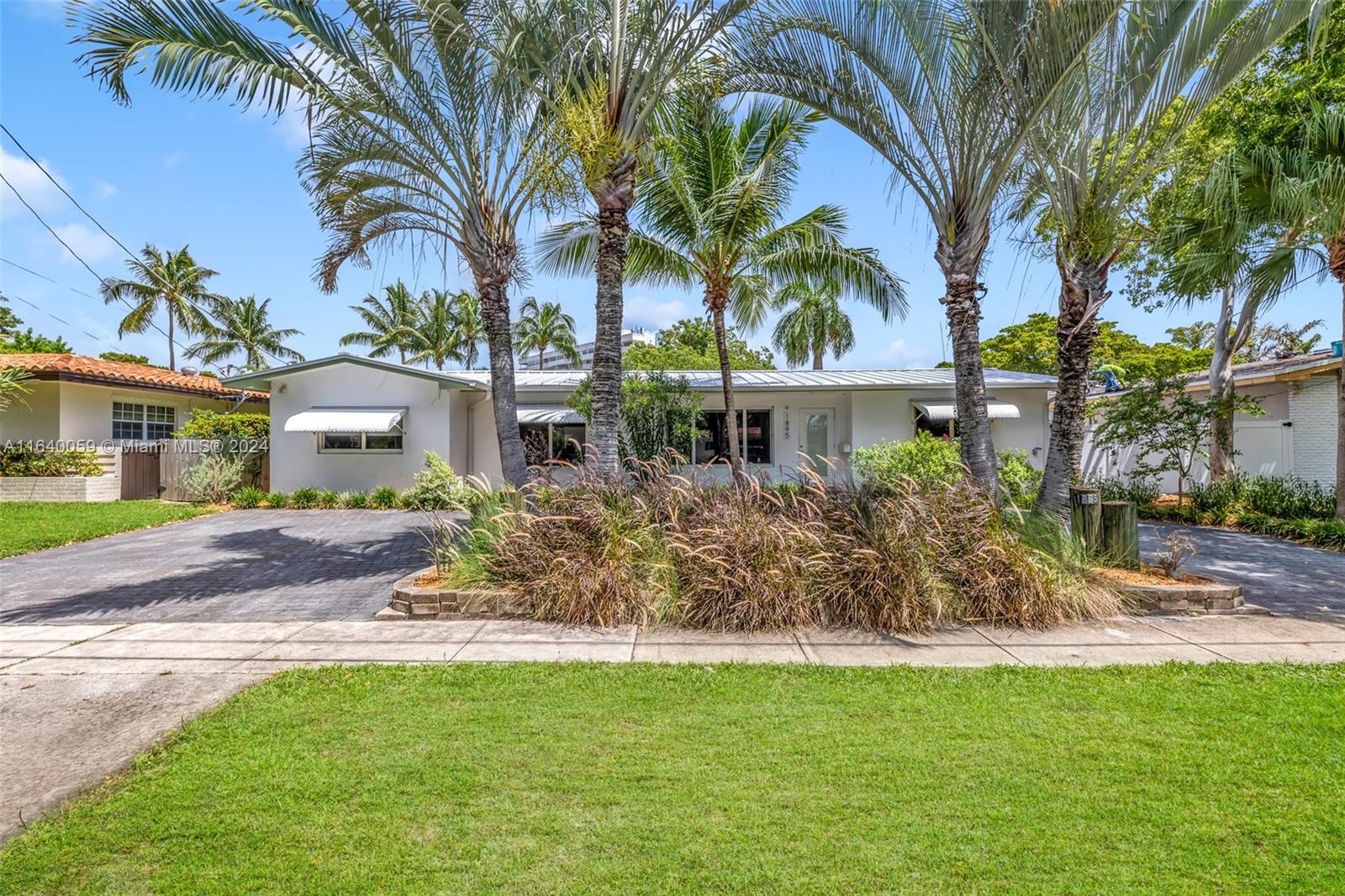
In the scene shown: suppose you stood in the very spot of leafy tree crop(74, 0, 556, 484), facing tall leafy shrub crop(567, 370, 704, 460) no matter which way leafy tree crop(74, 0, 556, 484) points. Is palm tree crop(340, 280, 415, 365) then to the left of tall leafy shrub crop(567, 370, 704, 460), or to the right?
left

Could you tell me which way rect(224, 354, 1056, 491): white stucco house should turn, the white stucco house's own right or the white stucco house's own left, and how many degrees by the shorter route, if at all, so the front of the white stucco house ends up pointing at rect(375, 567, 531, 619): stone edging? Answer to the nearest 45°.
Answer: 0° — it already faces it

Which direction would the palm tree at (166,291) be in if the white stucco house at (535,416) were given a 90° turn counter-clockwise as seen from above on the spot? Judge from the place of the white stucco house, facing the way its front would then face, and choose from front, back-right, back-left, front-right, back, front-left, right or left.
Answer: back-left

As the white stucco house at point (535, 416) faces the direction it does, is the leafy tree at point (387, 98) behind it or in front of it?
in front

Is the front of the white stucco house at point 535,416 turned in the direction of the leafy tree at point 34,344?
no

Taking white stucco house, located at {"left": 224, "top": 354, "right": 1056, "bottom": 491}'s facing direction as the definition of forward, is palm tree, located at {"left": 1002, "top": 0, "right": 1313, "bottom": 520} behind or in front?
in front

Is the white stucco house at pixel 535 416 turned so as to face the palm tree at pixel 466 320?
no

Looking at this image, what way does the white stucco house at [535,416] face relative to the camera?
toward the camera

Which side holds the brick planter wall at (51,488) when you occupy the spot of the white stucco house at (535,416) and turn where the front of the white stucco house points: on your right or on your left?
on your right

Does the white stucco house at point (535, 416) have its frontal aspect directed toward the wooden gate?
no

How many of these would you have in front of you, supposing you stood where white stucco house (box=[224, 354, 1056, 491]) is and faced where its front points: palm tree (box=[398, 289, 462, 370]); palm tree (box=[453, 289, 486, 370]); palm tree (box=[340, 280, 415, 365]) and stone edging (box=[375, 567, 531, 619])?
1

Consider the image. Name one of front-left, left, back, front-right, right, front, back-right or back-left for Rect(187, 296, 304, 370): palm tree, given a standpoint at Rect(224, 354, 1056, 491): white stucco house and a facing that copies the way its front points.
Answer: back-right

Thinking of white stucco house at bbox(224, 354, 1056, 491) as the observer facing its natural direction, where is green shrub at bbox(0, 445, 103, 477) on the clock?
The green shrub is roughly at 3 o'clock from the white stucco house.

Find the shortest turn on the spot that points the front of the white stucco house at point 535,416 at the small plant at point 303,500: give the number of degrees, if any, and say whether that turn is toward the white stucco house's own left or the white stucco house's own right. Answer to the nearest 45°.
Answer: approximately 90° to the white stucco house's own right

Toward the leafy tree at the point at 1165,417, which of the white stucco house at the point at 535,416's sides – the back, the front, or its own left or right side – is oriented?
left

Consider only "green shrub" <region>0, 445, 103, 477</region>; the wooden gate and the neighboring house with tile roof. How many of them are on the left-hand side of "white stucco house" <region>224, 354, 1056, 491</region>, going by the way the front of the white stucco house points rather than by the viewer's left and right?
0

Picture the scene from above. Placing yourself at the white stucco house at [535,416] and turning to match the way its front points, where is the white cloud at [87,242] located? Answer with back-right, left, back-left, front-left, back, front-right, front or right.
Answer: right

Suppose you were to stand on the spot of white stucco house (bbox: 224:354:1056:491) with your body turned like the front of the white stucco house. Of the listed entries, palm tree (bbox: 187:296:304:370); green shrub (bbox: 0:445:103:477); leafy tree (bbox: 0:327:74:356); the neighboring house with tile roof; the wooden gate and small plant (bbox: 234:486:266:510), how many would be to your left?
0
